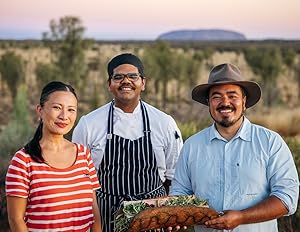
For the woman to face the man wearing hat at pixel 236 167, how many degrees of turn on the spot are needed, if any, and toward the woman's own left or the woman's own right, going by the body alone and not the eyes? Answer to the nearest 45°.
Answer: approximately 45° to the woman's own left

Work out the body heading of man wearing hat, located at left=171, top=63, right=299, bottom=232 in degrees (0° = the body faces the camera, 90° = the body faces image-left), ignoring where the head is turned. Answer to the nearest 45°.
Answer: approximately 0°

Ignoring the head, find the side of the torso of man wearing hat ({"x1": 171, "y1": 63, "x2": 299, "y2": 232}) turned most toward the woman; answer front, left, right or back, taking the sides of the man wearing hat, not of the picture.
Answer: right
